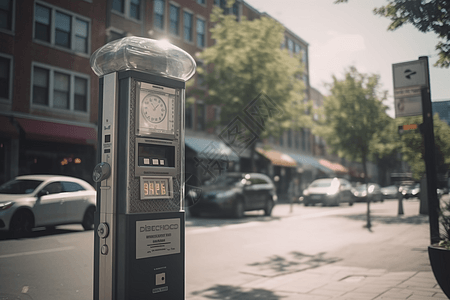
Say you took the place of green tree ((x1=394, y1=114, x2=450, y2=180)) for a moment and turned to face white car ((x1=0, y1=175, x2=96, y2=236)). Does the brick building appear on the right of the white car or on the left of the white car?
right

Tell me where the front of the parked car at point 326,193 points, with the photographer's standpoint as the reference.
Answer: facing the viewer and to the left of the viewer

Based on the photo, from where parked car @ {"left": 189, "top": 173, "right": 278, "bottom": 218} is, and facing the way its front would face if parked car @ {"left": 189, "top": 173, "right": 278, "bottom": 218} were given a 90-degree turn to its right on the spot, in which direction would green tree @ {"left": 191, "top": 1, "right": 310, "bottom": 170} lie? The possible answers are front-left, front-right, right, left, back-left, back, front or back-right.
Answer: front-right

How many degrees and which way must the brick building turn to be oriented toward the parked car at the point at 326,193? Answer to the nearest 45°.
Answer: approximately 45° to its left

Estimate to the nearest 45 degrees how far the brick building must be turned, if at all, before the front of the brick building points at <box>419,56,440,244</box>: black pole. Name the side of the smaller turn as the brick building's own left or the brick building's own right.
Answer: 0° — it already faces it

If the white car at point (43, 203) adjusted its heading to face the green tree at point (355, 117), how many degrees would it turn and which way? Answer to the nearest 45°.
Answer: approximately 135° to its left

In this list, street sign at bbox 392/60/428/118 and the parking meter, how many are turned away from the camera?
0

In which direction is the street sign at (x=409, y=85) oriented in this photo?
toward the camera

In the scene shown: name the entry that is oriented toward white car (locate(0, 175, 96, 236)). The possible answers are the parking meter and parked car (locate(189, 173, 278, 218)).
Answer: the parked car

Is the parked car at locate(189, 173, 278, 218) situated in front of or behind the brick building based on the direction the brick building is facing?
in front

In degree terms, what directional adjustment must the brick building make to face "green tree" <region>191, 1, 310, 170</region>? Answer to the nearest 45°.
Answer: approximately 45° to its left

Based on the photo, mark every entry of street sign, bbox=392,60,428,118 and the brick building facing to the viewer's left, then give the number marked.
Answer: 0

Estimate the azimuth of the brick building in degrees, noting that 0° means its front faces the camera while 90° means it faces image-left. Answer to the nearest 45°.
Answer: approximately 315°

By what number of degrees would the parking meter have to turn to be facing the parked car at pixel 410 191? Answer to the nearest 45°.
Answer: approximately 90° to its left
